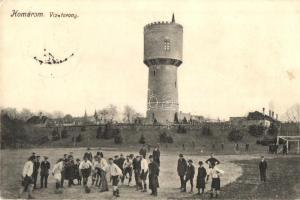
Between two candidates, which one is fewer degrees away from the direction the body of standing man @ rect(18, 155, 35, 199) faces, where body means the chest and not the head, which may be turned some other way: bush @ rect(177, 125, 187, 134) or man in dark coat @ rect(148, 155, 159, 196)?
the man in dark coat

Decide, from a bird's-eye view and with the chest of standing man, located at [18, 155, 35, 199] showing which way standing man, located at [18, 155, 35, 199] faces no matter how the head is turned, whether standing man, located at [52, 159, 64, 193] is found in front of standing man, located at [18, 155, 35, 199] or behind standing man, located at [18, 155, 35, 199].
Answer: in front

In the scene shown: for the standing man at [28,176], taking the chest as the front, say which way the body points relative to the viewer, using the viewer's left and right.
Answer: facing to the right of the viewer

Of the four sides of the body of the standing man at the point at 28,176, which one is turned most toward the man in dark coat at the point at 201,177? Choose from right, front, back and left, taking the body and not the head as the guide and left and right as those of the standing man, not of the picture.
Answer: front

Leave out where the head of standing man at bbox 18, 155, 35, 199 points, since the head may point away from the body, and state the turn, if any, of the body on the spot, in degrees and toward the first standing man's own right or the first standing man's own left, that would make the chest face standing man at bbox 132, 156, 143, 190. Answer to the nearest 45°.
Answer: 0° — they already face them
